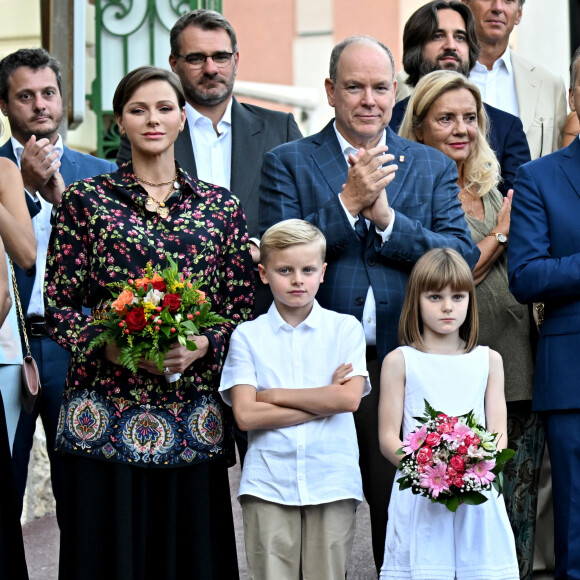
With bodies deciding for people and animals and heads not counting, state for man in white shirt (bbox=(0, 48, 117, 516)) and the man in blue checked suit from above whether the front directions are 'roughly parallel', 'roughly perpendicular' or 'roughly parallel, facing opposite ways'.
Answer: roughly parallel

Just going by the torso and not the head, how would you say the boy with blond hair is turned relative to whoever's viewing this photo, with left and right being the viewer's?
facing the viewer

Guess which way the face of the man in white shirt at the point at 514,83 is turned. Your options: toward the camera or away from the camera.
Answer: toward the camera

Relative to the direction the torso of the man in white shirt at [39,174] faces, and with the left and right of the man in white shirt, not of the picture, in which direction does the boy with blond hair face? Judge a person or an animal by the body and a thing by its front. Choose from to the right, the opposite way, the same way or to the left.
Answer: the same way

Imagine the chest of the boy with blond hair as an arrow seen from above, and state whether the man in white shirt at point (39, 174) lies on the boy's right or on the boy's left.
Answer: on the boy's right

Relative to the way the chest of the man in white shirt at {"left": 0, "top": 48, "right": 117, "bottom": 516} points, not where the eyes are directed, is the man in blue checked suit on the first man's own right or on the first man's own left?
on the first man's own left

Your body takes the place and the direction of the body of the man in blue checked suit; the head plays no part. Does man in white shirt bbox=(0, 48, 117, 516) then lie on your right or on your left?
on your right

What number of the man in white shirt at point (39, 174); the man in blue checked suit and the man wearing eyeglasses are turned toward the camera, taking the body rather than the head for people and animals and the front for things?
3

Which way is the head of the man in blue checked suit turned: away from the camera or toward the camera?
toward the camera

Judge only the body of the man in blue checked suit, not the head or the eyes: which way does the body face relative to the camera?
toward the camera

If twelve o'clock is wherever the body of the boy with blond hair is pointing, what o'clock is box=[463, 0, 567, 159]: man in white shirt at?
The man in white shirt is roughly at 7 o'clock from the boy with blond hair.

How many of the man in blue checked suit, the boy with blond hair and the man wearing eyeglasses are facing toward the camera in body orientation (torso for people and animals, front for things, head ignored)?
3

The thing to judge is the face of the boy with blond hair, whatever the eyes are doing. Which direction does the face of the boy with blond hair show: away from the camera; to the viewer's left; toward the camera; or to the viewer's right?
toward the camera

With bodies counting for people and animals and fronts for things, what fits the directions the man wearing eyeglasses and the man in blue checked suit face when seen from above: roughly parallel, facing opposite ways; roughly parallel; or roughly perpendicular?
roughly parallel
